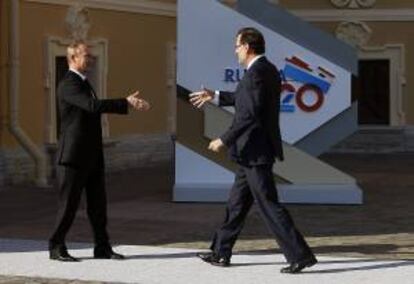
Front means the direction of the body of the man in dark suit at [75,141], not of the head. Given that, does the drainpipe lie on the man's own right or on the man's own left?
on the man's own left

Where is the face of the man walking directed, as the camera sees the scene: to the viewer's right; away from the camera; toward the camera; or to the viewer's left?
to the viewer's left

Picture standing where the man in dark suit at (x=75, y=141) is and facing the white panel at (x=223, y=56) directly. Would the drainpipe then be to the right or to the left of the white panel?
left

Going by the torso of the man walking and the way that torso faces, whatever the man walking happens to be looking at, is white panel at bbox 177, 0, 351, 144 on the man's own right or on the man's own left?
on the man's own right

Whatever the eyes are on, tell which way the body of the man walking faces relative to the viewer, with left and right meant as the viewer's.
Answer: facing to the left of the viewer

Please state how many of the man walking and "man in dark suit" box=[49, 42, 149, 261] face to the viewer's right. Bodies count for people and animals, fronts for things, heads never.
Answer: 1

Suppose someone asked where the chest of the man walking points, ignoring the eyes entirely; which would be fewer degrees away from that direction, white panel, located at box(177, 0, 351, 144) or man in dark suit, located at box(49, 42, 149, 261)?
the man in dark suit

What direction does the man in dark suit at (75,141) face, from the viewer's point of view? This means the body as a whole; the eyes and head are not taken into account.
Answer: to the viewer's right

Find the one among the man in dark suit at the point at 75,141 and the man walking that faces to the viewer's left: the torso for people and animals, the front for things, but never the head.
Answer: the man walking

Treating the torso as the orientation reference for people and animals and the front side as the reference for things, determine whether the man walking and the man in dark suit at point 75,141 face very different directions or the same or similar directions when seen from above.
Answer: very different directions

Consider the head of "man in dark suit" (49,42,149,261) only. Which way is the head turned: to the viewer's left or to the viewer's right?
to the viewer's right
